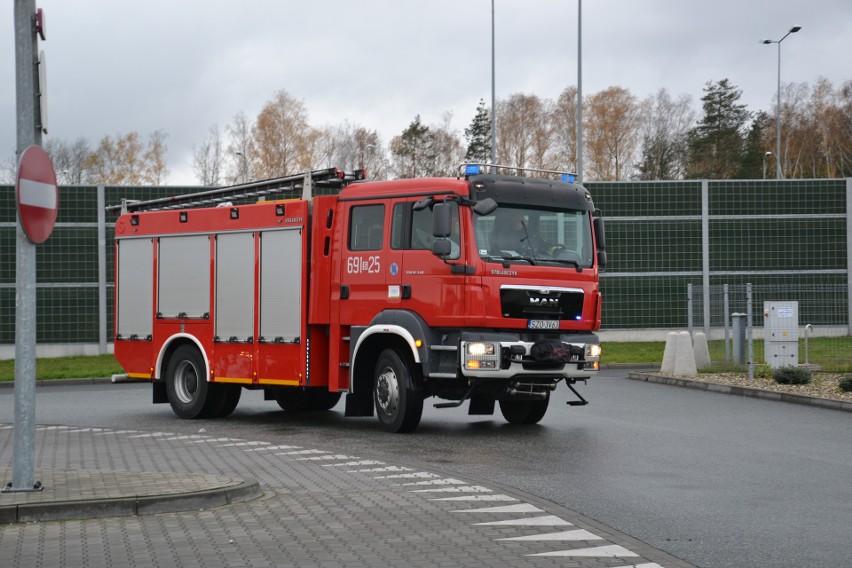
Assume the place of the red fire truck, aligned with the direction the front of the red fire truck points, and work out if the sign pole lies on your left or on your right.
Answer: on your right

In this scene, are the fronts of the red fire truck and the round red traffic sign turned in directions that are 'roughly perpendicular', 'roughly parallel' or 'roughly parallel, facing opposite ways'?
roughly parallel

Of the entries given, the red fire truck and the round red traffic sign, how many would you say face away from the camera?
0

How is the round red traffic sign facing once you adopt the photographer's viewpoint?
facing the viewer and to the right of the viewer

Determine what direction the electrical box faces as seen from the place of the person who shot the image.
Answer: facing the viewer

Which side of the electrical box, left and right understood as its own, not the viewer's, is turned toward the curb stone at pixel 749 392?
front

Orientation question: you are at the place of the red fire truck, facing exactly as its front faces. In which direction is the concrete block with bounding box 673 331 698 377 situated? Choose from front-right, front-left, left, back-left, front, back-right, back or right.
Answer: left

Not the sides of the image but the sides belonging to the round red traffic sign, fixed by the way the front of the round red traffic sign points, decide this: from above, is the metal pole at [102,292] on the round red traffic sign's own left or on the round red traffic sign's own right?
on the round red traffic sign's own left

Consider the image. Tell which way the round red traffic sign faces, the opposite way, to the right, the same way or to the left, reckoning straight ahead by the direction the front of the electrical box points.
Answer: to the left

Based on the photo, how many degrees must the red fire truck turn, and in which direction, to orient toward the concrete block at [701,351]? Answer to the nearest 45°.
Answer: approximately 90° to its left

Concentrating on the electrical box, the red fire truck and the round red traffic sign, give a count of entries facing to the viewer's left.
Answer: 0

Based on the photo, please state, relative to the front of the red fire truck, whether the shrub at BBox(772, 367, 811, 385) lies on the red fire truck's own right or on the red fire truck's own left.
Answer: on the red fire truck's own left

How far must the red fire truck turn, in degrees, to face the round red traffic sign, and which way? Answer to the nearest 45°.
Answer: approximately 90° to its right

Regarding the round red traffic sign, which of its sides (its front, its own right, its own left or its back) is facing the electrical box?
left

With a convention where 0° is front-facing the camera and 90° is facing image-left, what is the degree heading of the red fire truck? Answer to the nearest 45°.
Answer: approximately 315°
